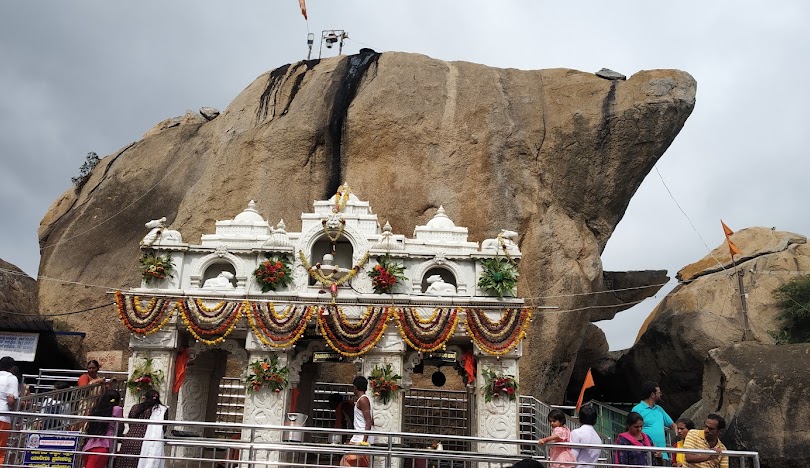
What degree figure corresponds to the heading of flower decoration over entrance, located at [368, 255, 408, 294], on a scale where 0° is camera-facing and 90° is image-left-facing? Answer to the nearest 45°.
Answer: approximately 0°

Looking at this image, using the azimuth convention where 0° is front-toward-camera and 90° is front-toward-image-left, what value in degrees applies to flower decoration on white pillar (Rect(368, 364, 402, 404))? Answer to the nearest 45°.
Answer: approximately 0°

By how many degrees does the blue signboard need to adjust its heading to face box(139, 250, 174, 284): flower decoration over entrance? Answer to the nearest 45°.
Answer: approximately 180°

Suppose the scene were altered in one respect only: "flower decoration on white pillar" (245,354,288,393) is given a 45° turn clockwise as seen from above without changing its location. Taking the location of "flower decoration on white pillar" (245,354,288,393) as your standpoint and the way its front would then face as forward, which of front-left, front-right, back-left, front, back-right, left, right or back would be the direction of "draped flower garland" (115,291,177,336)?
front-right

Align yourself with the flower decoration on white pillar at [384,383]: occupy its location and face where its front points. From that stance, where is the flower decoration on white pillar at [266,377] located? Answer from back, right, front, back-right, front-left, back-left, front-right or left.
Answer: right
